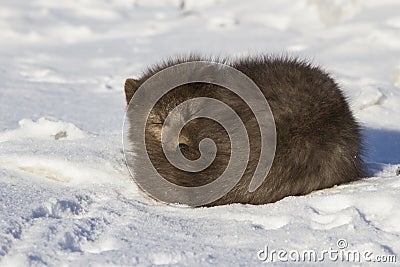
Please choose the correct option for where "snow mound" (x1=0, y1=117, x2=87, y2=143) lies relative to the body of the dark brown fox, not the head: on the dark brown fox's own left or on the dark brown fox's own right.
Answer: on the dark brown fox's own right

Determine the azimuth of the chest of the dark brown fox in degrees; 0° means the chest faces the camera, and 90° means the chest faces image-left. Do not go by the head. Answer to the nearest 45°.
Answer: approximately 45°
